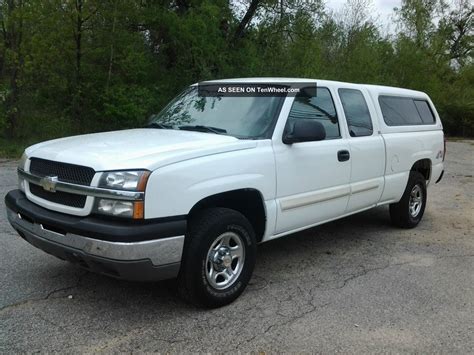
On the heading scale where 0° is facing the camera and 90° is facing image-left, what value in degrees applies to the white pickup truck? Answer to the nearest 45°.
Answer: approximately 45°
